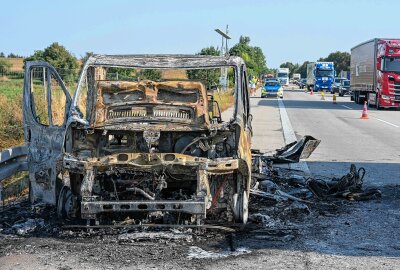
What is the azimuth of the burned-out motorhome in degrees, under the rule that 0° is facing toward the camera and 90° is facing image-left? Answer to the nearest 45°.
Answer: approximately 0°
